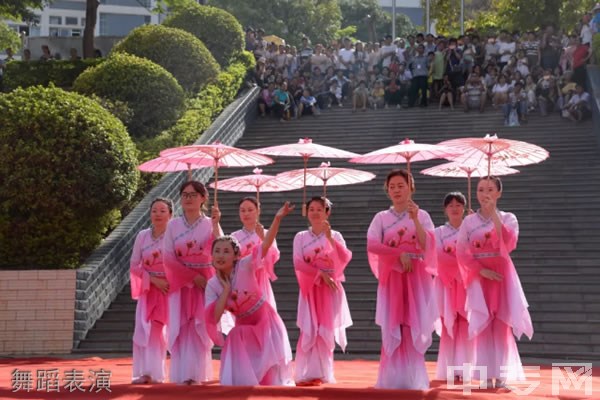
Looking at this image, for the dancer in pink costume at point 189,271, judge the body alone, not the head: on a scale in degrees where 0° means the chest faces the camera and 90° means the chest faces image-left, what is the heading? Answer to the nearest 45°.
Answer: approximately 0°

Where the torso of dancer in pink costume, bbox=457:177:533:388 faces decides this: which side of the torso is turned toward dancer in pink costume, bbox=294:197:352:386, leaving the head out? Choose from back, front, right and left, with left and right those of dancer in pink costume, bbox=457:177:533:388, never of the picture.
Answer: right

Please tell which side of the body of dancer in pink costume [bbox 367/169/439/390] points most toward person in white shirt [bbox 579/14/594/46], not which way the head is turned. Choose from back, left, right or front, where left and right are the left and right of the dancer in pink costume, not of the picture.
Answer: back

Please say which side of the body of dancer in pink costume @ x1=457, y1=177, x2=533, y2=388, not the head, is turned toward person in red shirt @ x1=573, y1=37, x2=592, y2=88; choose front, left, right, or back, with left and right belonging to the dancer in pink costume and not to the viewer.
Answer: back

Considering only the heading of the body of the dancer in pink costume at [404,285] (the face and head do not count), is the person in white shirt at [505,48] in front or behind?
behind

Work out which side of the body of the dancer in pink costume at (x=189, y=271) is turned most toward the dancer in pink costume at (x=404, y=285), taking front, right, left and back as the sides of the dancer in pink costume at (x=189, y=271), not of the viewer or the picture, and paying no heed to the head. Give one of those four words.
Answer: left

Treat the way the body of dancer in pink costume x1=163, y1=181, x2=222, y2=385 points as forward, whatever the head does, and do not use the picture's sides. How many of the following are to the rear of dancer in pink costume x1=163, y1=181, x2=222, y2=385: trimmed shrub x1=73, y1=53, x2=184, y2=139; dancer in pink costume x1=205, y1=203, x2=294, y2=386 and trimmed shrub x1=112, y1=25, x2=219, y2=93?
2

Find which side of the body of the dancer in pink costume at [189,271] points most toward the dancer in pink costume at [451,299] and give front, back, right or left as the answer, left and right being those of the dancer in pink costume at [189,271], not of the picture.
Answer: left

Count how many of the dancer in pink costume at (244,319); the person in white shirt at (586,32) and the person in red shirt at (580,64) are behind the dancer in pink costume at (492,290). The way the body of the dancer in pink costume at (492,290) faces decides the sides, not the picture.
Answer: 2

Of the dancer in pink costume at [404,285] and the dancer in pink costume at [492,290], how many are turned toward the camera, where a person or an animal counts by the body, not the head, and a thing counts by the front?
2

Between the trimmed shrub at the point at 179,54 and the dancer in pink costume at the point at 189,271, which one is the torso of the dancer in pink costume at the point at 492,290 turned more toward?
the dancer in pink costume

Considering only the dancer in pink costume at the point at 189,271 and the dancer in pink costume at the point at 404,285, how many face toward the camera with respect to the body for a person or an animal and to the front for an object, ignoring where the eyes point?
2
